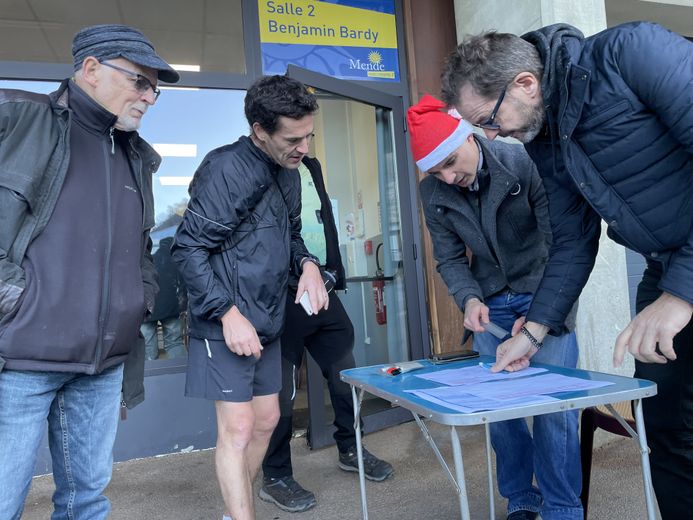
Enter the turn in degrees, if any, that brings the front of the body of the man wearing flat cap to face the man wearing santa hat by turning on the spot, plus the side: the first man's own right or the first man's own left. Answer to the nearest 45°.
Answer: approximately 45° to the first man's own left

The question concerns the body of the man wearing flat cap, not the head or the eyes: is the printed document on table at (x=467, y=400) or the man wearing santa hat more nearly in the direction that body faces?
the printed document on table

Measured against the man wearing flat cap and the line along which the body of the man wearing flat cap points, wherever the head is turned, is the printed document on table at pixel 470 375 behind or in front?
in front

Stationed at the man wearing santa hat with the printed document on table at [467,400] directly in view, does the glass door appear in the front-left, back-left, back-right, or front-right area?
back-right

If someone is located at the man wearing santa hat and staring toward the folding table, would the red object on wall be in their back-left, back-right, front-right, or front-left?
back-right

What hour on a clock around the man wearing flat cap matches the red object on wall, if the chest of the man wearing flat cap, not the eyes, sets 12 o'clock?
The red object on wall is roughly at 9 o'clock from the man wearing flat cap.

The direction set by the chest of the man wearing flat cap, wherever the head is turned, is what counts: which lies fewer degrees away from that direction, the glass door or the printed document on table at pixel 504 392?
the printed document on table

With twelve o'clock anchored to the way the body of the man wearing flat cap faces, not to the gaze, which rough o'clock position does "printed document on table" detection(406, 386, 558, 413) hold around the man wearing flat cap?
The printed document on table is roughly at 12 o'clock from the man wearing flat cap.

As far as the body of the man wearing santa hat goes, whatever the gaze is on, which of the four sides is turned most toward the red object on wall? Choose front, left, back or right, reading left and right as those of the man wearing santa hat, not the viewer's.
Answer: right

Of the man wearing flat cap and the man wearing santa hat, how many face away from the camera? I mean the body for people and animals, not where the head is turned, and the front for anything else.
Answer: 0

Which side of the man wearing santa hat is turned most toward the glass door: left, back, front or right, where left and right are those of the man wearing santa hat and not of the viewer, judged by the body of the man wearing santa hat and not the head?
right

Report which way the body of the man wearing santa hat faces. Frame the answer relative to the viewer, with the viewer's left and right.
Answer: facing the viewer and to the left of the viewer

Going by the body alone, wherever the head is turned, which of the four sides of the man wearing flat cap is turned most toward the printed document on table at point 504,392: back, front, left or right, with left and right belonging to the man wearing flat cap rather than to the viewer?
front

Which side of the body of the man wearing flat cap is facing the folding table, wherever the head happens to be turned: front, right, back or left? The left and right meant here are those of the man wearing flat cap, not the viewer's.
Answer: front
